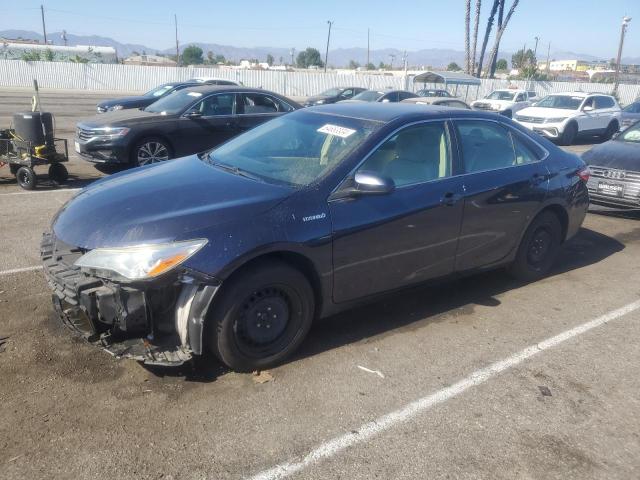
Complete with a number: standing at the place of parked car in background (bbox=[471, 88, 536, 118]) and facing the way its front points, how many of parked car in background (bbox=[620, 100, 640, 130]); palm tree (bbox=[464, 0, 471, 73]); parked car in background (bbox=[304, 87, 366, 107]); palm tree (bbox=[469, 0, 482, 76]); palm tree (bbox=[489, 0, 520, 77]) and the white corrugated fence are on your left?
1

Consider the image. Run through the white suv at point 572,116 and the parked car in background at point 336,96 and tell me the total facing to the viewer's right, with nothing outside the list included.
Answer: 0

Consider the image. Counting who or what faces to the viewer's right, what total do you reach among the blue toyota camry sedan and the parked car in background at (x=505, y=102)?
0

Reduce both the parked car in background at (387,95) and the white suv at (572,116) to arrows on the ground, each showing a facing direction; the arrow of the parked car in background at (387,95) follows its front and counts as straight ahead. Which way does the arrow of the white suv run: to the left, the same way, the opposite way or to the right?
the same way

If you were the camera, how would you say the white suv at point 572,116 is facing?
facing the viewer and to the left of the viewer

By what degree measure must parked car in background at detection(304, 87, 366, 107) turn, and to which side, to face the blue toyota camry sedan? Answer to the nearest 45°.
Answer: approximately 45° to its left

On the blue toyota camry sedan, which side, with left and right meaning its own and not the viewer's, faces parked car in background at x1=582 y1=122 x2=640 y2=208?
back

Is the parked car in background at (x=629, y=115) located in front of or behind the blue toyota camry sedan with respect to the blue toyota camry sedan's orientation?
behind

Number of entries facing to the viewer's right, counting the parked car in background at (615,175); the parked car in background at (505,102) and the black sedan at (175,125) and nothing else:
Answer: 0

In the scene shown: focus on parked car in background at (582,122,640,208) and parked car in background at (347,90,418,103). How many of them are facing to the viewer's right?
0

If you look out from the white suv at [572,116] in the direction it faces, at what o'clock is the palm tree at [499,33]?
The palm tree is roughly at 4 o'clock from the white suv.
